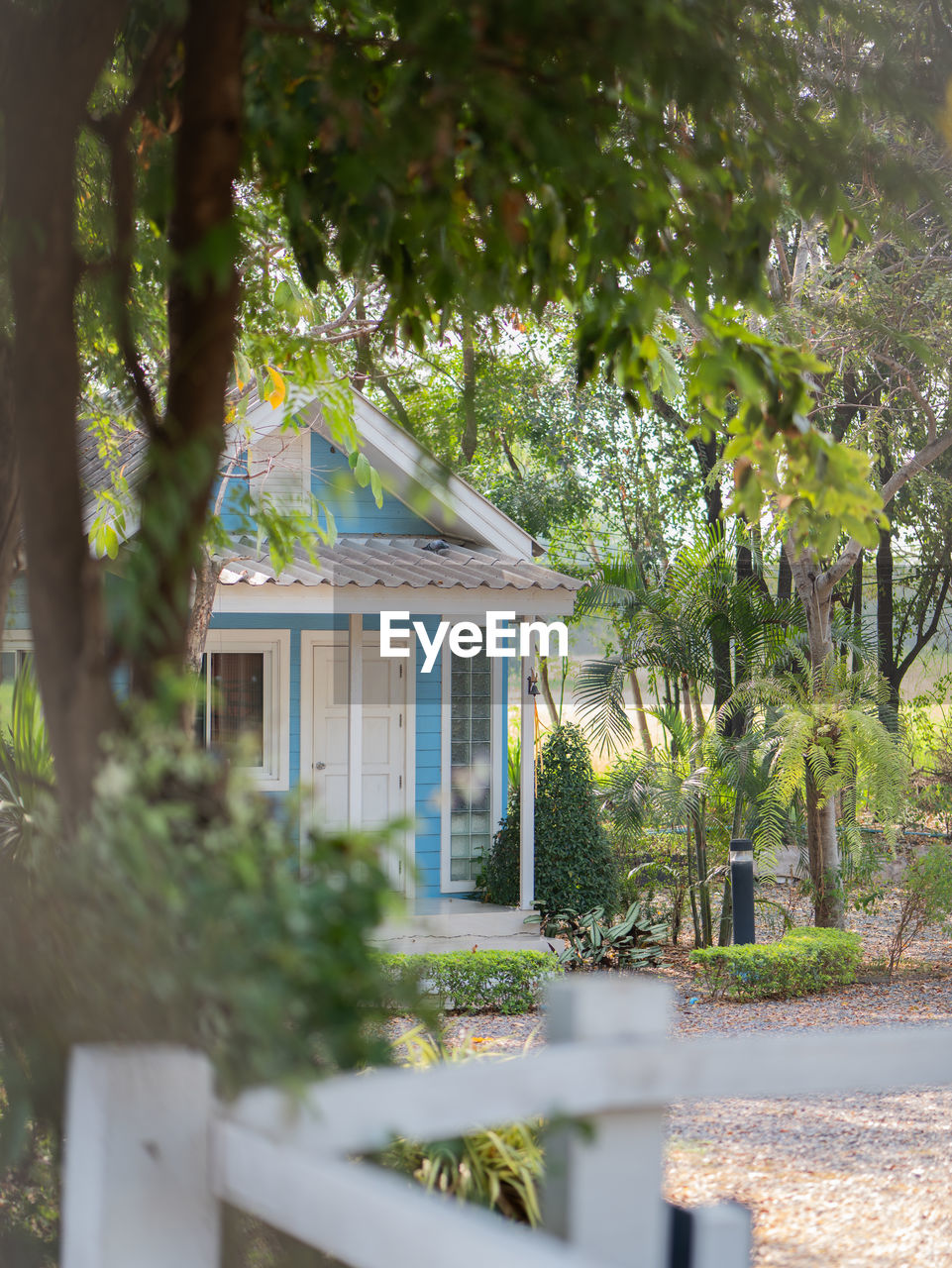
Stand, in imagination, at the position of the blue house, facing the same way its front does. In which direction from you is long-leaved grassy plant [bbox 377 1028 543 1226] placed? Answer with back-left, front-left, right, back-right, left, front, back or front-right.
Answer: front

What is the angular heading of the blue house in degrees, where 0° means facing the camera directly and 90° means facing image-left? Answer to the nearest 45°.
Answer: approximately 0°

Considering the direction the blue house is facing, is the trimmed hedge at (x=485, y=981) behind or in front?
in front

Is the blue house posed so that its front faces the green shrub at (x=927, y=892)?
no

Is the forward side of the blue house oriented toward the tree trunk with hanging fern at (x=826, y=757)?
no

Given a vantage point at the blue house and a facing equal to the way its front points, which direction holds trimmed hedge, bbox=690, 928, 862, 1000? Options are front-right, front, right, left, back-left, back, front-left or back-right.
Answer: front-left

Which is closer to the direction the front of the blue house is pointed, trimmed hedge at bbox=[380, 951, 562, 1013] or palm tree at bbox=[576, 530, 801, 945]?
the trimmed hedge

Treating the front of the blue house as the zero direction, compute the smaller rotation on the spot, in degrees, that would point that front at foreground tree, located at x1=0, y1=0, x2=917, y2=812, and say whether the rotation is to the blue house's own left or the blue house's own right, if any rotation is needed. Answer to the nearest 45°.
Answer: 0° — it already faces it

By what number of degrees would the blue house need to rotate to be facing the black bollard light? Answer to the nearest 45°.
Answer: approximately 45° to its left

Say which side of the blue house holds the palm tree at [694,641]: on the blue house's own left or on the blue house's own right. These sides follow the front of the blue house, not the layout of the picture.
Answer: on the blue house's own left
